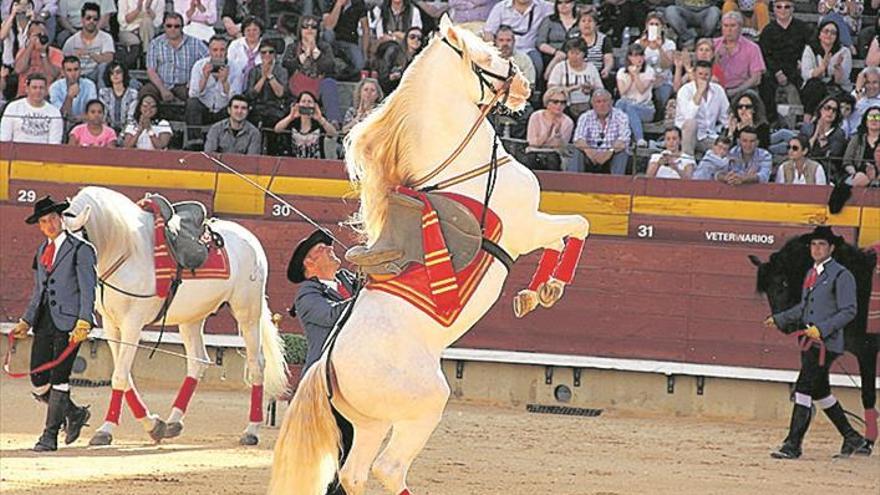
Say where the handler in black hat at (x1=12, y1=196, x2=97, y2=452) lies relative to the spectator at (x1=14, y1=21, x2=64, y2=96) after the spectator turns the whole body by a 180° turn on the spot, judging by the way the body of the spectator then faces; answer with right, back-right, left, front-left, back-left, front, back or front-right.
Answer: back

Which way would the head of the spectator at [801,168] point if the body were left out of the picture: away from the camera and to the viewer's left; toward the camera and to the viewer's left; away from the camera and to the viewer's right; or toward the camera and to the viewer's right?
toward the camera and to the viewer's left

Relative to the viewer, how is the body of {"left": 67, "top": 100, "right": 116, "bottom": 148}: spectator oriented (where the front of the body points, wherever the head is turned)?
toward the camera

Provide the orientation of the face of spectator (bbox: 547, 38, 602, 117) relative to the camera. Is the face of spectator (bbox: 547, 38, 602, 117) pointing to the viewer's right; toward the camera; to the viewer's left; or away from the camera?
toward the camera

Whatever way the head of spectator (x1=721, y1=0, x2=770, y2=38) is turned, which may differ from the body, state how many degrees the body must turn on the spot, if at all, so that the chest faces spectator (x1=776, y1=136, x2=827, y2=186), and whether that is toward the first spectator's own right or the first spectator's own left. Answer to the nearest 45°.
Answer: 0° — they already face them

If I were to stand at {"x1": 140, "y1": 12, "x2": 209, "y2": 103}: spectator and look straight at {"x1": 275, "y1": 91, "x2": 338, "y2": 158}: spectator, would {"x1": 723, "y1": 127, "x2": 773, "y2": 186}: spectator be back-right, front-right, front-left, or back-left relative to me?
front-left

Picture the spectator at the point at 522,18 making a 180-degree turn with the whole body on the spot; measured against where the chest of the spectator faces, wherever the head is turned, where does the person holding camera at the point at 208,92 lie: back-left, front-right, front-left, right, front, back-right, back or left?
left

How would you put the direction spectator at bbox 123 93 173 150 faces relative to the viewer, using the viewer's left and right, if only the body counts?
facing the viewer

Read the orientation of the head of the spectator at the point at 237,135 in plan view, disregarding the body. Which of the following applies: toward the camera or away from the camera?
toward the camera

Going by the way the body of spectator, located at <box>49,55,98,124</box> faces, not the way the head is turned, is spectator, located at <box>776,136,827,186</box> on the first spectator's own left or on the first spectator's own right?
on the first spectator's own left

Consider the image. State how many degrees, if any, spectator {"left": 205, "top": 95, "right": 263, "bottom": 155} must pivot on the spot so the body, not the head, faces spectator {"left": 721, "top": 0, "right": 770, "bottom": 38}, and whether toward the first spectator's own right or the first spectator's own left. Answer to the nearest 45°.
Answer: approximately 90° to the first spectator's own left

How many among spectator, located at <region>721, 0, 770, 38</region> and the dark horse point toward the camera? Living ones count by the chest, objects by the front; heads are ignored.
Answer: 1

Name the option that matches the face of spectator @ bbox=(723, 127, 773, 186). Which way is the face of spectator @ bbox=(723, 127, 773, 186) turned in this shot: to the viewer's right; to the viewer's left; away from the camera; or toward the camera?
toward the camera

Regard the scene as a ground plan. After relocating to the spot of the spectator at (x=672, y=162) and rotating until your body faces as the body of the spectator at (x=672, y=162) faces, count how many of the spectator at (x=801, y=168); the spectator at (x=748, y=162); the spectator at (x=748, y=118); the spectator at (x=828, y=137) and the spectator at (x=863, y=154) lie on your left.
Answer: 5

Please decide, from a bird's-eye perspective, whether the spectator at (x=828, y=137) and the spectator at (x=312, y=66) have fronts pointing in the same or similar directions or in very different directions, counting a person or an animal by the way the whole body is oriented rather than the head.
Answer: same or similar directions

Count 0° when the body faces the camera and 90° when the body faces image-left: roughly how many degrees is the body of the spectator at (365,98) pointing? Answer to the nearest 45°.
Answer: approximately 0°

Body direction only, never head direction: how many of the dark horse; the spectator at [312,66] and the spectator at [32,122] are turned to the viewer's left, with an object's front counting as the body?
1

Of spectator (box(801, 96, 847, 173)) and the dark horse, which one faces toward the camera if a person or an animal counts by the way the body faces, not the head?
the spectator

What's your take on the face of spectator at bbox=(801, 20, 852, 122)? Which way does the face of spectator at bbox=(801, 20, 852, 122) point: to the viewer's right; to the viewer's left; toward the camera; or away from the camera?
toward the camera

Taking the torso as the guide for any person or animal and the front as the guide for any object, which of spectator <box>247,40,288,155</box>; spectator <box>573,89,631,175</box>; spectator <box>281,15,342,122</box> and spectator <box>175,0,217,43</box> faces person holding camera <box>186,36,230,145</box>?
spectator <box>175,0,217,43</box>

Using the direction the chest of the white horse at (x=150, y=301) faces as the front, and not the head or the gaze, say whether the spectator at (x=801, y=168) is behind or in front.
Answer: behind

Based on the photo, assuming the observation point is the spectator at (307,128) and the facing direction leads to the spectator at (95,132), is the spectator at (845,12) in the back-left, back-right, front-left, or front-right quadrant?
back-right
